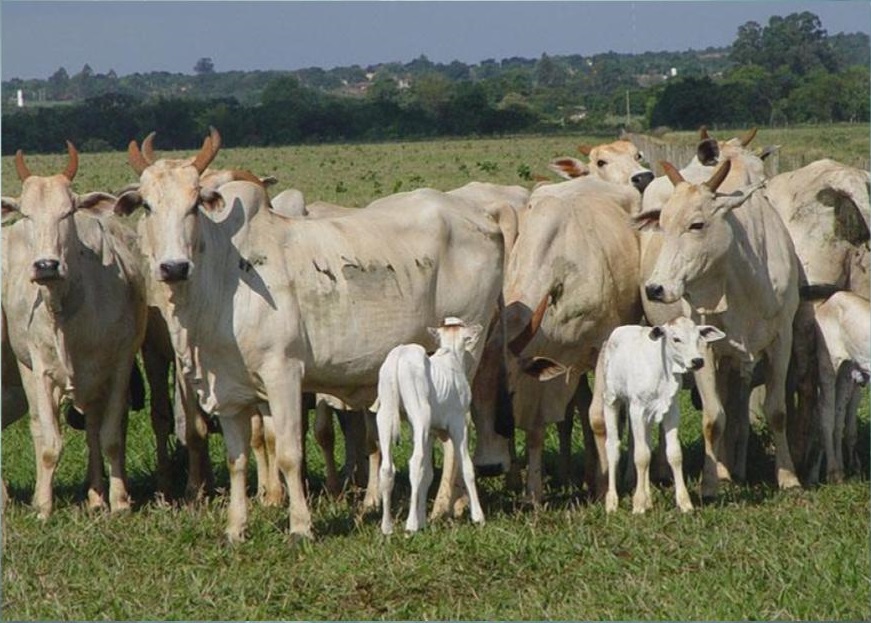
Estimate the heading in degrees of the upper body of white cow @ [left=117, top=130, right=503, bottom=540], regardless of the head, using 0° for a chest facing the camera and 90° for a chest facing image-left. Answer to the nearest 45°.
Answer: approximately 45°

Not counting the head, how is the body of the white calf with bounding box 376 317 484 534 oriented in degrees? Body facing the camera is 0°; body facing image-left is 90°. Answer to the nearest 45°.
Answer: approximately 225°

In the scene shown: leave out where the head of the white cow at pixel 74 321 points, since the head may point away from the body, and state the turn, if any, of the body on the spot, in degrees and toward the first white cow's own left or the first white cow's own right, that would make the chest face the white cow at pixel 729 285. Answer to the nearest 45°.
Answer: approximately 90° to the first white cow's own left

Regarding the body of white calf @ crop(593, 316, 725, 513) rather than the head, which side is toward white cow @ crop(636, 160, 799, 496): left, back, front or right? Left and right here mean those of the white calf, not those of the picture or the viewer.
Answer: left
